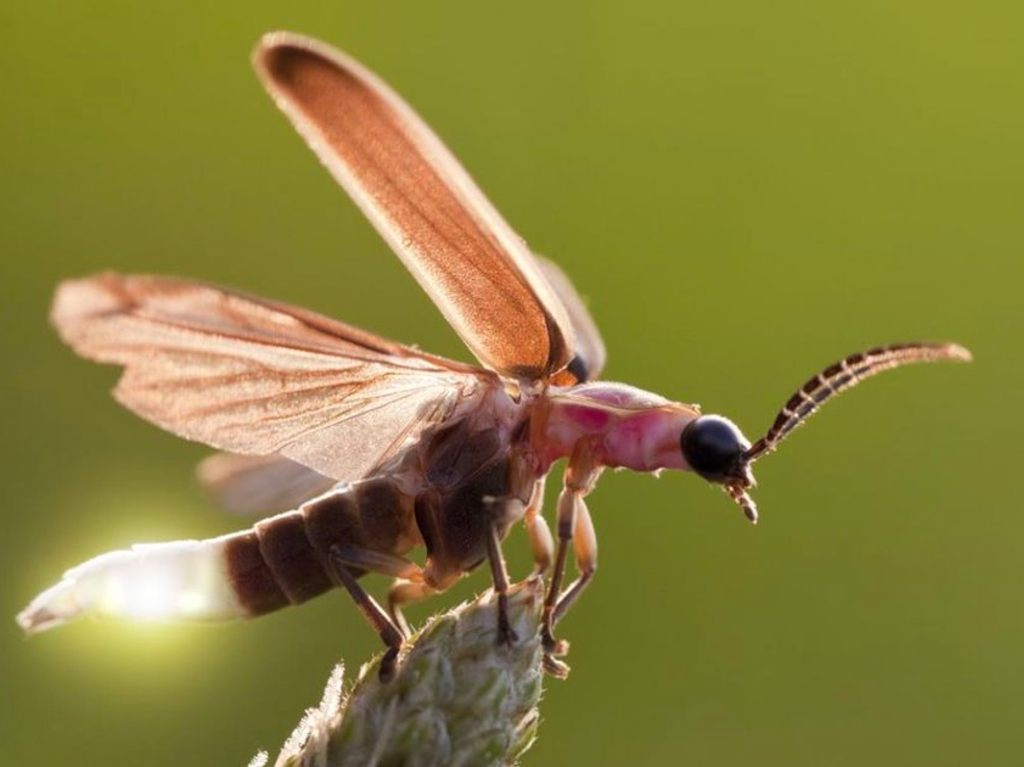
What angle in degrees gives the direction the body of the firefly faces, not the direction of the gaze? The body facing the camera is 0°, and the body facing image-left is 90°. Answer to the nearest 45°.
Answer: approximately 270°
